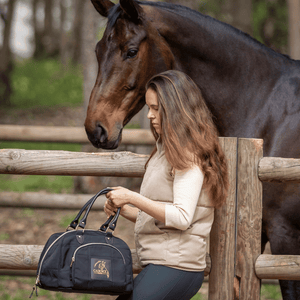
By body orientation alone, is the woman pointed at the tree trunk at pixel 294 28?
no

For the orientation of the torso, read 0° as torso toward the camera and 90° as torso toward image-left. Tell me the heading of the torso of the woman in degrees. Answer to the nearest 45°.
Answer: approximately 90°

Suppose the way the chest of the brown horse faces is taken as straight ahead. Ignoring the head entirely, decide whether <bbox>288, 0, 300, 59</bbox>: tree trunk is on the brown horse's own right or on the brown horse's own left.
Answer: on the brown horse's own right

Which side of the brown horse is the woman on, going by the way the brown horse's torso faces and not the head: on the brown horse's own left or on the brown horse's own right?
on the brown horse's own left

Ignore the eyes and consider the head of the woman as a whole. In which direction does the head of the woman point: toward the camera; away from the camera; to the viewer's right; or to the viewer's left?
to the viewer's left

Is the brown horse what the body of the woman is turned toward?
no

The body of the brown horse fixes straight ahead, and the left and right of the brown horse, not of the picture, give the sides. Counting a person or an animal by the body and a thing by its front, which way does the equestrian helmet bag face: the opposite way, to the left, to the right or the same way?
to the left

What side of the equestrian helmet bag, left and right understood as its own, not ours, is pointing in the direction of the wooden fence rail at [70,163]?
back

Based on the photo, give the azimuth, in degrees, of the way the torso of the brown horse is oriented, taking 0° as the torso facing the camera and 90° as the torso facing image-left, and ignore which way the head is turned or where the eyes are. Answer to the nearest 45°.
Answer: approximately 90°

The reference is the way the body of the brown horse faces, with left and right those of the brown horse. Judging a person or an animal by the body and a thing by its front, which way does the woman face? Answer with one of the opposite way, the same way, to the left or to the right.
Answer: the same way

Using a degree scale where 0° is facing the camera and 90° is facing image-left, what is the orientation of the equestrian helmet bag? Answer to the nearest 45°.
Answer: approximately 0°

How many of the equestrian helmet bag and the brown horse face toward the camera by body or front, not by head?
1

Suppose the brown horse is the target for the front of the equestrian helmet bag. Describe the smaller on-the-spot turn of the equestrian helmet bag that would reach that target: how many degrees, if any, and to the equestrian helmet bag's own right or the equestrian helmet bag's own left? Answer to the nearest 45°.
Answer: approximately 135° to the equestrian helmet bag's own left

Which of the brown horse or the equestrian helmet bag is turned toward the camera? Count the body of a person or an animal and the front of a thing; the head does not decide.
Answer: the equestrian helmet bag
